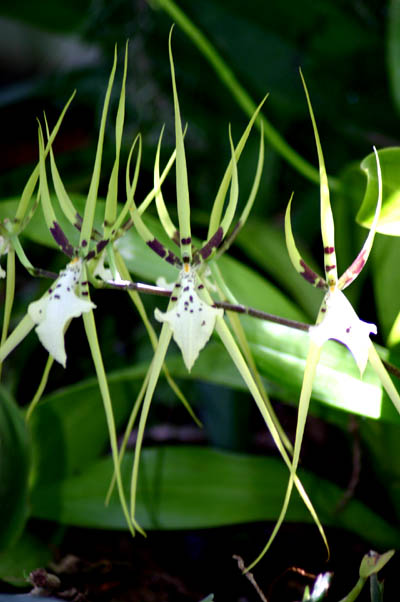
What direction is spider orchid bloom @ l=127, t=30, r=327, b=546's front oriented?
toward the camera
